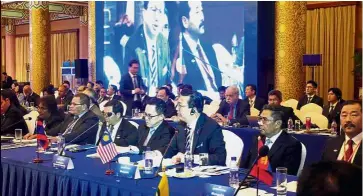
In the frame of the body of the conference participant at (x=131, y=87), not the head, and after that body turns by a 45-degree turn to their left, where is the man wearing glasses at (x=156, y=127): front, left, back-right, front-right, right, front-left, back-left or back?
right

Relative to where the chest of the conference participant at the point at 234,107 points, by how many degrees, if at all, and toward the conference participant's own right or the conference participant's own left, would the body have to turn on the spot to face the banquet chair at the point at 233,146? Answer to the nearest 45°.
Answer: approximately 45° to the conference participant's own left

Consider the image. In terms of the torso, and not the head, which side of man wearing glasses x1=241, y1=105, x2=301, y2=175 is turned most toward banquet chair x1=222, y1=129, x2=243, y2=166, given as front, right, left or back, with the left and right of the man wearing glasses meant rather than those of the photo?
right

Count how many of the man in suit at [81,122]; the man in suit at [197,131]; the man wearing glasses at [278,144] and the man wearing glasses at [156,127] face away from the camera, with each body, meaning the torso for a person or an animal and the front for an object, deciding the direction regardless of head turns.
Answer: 0

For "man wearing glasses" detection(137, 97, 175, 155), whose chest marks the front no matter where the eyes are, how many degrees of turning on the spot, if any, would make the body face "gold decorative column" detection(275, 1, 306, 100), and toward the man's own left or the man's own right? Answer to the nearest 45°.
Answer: approximately 180°

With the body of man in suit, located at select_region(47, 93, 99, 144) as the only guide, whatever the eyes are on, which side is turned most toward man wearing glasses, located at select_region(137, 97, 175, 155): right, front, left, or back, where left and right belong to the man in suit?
left

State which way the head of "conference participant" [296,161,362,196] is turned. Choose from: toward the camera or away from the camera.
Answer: away from the camera

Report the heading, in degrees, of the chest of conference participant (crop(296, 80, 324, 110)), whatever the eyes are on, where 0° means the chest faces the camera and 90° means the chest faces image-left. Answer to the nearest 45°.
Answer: approximately 45°

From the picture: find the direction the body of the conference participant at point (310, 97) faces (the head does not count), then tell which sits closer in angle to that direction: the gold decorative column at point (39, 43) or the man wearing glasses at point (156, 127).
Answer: the man wearing glasses

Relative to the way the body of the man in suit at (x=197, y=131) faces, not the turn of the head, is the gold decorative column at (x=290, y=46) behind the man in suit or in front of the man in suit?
behind

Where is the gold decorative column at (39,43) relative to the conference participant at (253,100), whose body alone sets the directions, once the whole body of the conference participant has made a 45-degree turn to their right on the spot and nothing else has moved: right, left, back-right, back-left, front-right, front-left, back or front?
front-right

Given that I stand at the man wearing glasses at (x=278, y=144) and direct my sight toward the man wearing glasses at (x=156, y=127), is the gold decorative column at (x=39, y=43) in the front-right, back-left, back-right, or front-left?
front-right

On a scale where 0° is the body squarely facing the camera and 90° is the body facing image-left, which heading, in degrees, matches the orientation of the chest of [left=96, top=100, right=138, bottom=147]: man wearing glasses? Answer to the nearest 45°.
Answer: approximately 45°

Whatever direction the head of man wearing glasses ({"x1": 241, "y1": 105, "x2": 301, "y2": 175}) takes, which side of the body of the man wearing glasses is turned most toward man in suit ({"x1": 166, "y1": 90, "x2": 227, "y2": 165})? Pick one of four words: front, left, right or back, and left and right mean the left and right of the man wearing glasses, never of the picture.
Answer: right

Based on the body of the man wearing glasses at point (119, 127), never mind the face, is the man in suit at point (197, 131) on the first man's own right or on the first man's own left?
on the first man's own left
